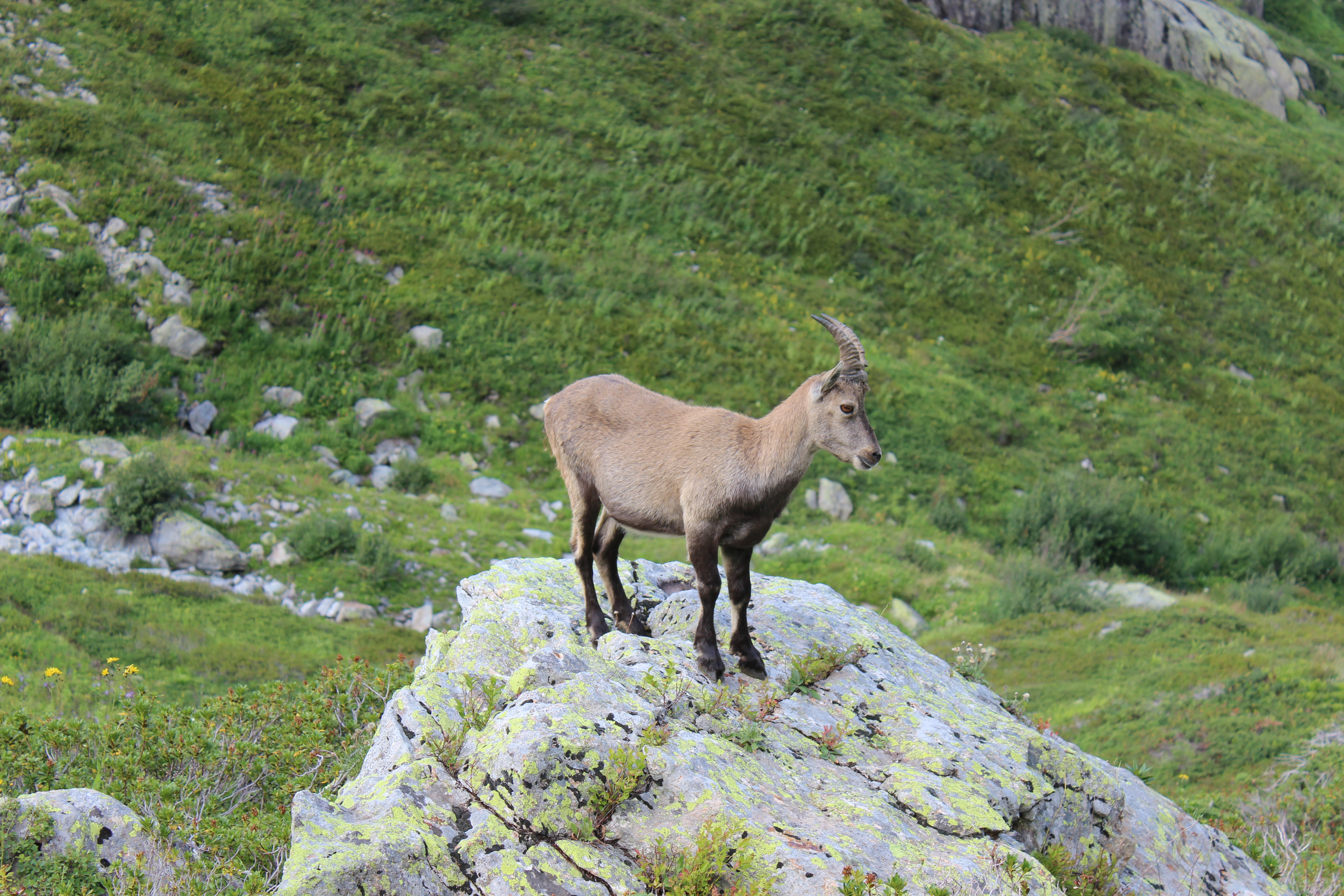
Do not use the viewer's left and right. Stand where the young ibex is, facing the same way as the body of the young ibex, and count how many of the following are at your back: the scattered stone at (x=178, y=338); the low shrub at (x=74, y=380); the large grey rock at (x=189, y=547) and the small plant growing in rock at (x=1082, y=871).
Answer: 3

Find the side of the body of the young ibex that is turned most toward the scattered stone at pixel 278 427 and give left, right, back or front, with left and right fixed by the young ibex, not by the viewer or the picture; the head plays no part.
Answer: back

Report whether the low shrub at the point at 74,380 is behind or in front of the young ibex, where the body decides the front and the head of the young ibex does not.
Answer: behind

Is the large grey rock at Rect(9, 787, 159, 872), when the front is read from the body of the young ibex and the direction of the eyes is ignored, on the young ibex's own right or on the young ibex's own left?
on the young ibex's own right

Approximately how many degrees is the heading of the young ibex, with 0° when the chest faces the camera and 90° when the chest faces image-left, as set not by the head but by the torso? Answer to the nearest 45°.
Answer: approximately 315°

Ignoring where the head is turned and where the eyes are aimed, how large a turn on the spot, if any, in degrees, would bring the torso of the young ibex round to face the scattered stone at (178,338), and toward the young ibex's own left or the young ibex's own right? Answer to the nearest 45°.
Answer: approximately 180°

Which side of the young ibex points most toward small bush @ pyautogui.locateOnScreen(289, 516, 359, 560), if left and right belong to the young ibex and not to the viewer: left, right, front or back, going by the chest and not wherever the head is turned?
back

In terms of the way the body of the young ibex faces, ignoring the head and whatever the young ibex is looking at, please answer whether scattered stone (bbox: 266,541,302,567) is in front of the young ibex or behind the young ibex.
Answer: behind
